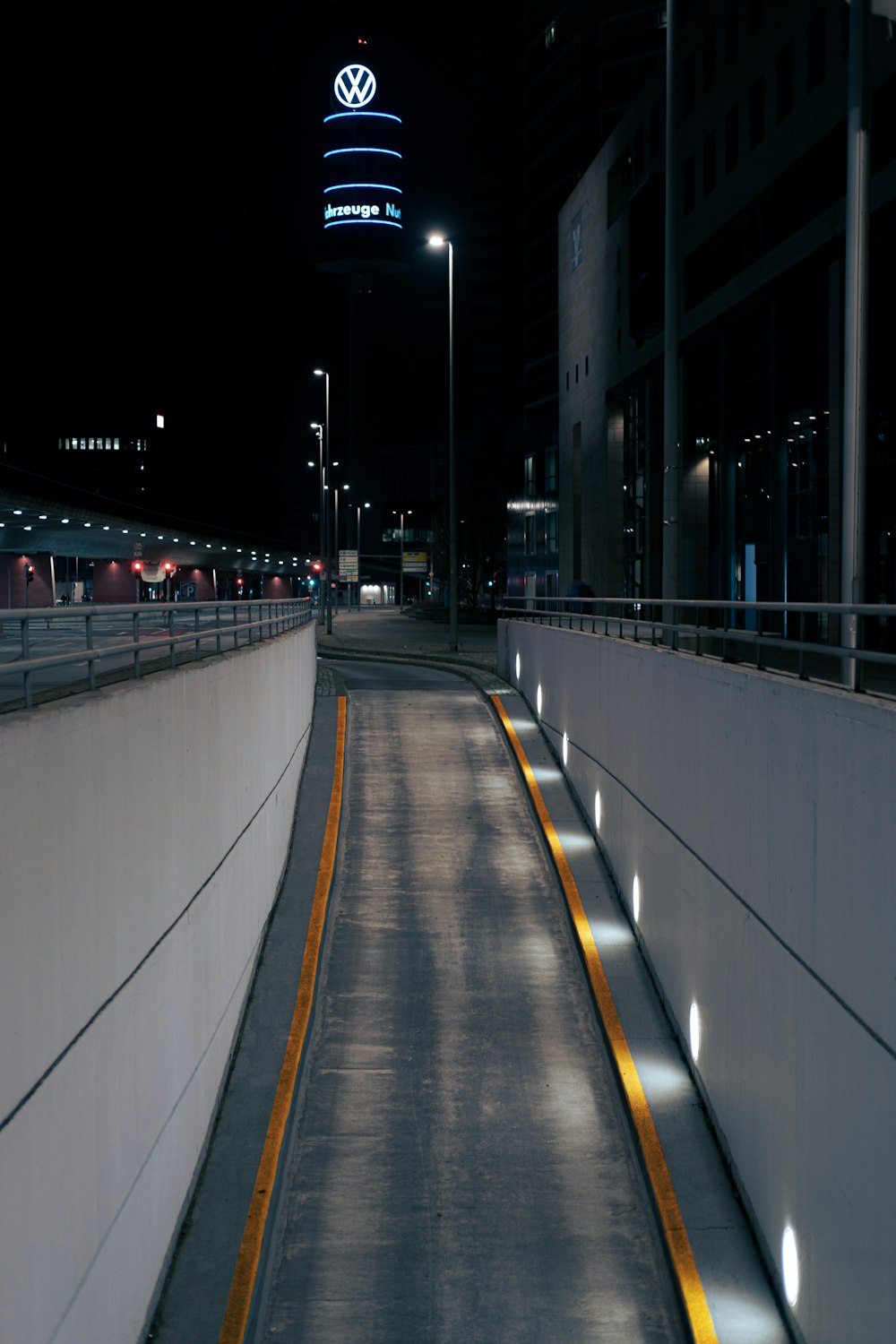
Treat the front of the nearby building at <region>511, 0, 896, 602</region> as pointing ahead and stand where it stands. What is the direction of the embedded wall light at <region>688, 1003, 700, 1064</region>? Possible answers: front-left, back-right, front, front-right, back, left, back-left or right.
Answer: front-left

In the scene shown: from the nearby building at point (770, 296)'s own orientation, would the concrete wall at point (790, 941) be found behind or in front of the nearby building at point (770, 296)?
in front

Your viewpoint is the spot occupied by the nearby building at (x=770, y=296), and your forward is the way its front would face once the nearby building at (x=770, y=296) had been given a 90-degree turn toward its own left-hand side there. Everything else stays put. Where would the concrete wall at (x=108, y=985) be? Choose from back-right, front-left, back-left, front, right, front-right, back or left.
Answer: front-right

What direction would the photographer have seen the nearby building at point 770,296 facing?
facing the viewer and to the left of the viewer

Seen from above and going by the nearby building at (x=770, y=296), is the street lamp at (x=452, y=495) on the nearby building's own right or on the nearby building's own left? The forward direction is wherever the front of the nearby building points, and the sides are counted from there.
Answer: on the nearby building's own right

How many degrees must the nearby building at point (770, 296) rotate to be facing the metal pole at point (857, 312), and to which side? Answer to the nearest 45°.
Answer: approximately 45° to its left

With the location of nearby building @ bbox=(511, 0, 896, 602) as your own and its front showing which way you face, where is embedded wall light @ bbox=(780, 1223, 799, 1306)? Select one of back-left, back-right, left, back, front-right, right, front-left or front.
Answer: front-left
